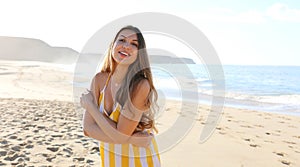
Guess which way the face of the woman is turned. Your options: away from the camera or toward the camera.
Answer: toward the camera

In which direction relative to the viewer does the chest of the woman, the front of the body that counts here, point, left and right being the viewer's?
facing the viewer and to the left of the viewer
